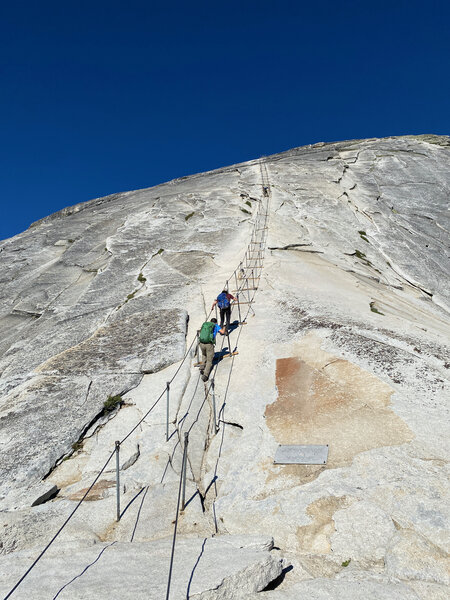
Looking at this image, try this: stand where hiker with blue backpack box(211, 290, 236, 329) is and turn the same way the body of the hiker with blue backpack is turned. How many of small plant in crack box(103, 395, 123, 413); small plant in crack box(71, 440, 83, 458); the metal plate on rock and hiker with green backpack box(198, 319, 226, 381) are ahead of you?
0

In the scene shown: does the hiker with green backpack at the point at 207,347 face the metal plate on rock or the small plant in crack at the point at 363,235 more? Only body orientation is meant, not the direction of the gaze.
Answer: the small plant in crack

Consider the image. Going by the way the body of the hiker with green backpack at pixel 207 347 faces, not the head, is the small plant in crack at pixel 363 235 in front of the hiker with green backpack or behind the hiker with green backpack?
in front

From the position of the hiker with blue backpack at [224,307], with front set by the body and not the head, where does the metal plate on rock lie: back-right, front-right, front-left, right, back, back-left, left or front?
back

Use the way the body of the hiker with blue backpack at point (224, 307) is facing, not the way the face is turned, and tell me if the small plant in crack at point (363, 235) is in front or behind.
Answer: in front

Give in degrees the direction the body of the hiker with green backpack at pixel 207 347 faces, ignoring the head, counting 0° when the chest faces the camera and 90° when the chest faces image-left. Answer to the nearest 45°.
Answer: approximately 225°

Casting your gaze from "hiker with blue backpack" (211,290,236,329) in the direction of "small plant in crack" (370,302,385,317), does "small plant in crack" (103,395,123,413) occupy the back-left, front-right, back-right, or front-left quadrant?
back-right

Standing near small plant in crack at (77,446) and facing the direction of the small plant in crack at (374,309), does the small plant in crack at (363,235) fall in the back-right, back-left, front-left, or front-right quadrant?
front-left

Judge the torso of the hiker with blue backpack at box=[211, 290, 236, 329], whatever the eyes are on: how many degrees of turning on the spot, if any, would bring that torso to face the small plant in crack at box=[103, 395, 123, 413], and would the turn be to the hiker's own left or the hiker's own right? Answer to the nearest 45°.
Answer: approximately 135° to the hiker's own left

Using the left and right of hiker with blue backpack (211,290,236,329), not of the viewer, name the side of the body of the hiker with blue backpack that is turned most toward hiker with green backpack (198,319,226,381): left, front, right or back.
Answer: back

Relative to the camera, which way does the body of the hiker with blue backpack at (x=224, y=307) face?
away from the camera

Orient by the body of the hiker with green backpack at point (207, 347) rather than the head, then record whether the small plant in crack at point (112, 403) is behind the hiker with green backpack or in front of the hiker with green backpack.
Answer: behind

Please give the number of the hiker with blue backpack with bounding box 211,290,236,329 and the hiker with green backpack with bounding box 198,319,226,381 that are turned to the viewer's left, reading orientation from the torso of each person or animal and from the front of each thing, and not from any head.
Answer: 0

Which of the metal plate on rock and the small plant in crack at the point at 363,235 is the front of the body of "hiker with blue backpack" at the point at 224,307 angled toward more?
the small plant in crack

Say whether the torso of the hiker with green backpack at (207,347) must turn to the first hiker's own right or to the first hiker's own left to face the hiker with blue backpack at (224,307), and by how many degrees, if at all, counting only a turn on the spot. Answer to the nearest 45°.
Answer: approximately 45° to the first hiker's own left

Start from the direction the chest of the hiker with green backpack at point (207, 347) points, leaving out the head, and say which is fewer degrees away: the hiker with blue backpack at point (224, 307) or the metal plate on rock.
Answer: the hiker with blue backpack
